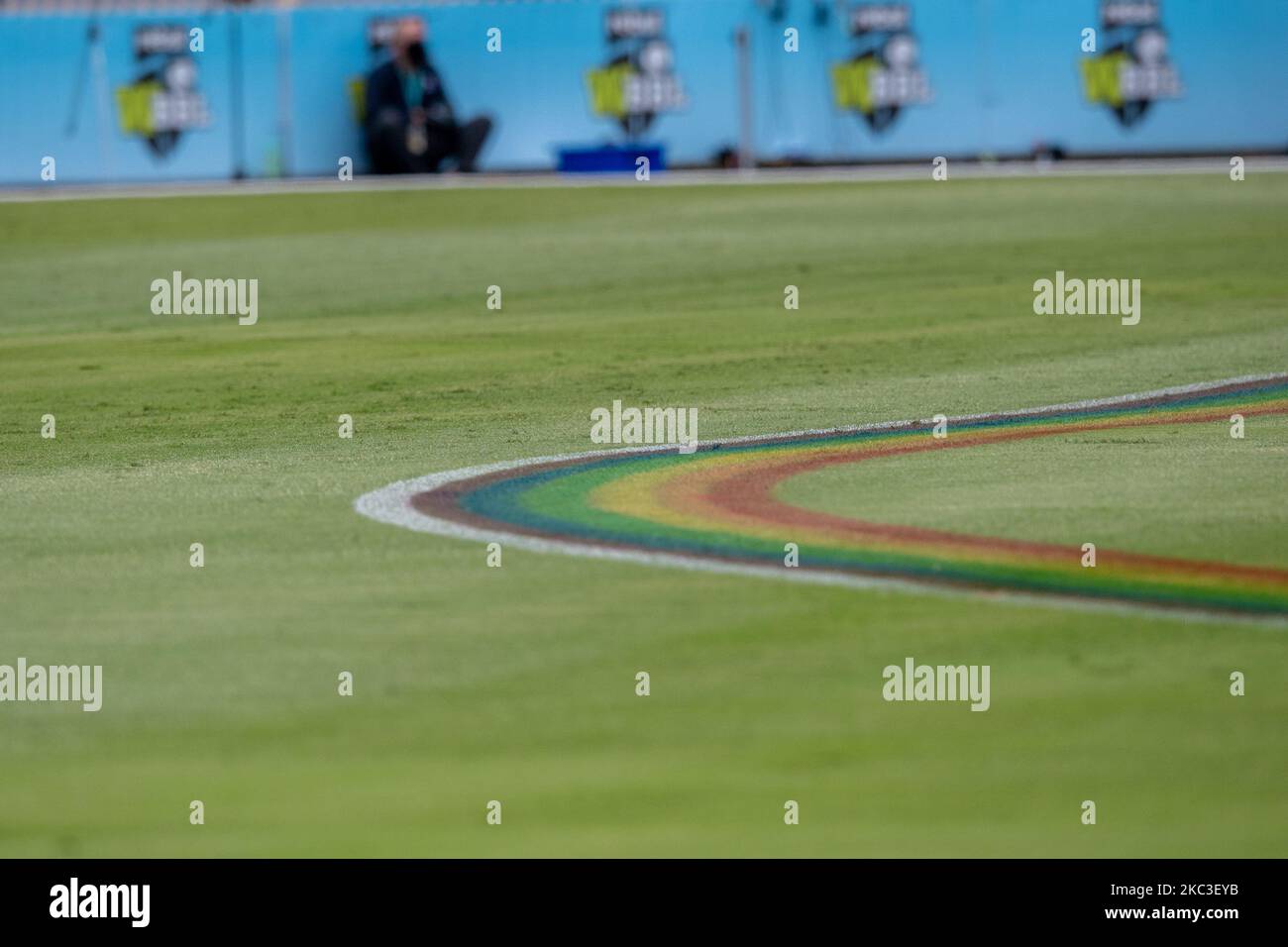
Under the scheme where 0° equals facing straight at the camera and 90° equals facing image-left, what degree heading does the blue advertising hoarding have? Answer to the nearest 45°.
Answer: approximately 0°

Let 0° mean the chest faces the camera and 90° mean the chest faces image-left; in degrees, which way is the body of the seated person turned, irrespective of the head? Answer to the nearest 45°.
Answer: approximately 315°

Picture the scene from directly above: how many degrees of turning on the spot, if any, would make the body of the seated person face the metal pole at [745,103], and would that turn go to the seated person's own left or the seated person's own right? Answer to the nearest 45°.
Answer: approximately 45° to the seated person's own left
